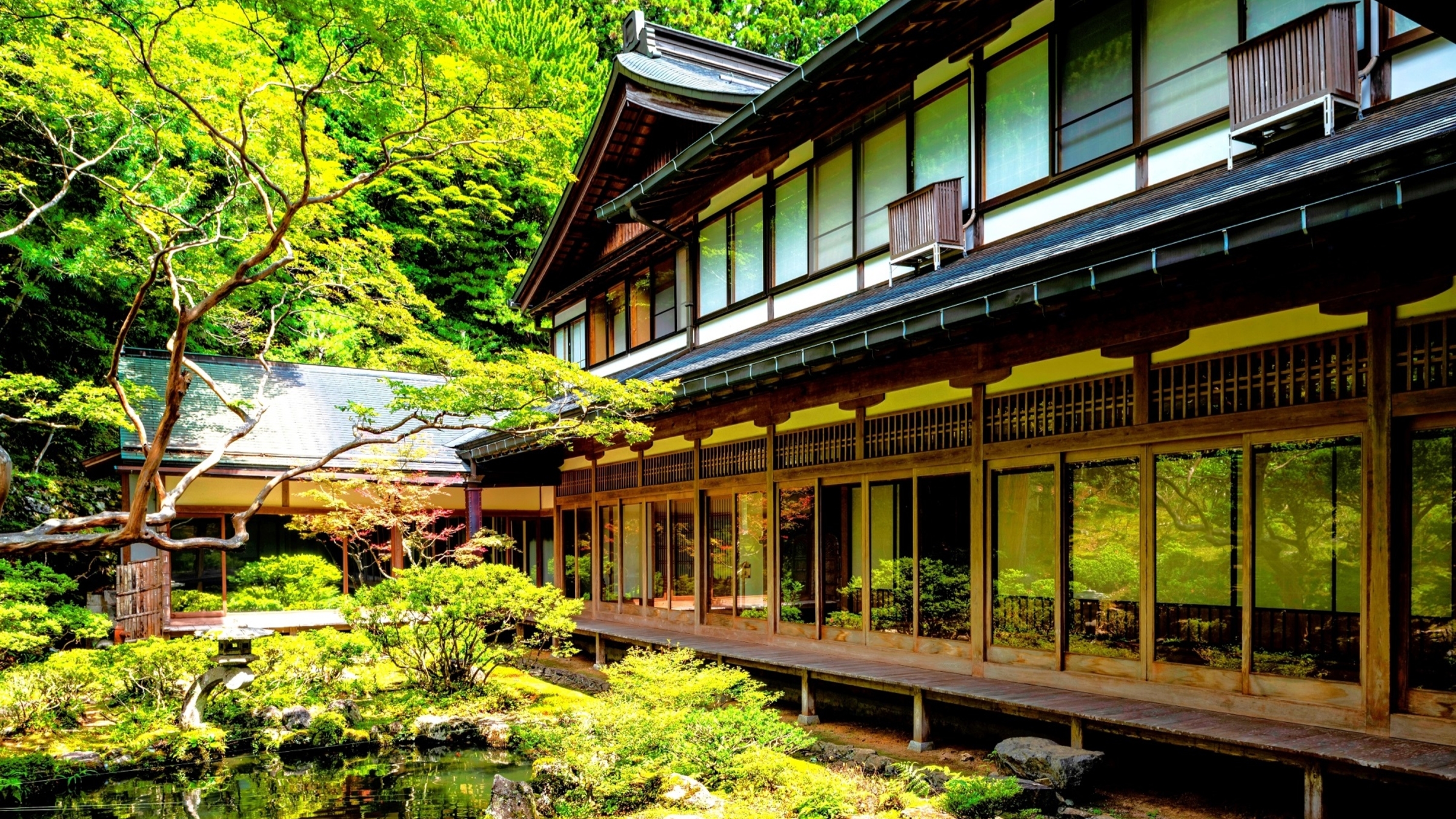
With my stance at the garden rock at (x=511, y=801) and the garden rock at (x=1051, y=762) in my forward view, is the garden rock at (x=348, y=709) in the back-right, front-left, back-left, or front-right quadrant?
back-left

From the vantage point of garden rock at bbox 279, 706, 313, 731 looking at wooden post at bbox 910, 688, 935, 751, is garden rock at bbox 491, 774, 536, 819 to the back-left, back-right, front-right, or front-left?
front-right

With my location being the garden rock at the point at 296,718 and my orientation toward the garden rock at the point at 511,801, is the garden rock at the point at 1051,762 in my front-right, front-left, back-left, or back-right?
front-left

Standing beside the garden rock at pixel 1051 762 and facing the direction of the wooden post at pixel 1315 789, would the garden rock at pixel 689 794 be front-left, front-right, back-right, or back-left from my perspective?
back-right

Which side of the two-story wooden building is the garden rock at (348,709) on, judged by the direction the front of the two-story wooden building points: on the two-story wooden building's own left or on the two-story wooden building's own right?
on the two-story wooden building's own right

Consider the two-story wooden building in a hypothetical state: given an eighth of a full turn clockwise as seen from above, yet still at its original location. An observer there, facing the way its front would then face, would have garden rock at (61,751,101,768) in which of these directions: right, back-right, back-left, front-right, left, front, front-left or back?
front

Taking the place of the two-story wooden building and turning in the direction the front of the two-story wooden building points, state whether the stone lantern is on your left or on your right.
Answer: on your right

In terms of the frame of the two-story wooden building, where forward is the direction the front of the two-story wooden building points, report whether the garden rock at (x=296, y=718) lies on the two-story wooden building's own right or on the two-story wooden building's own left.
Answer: on the two-story wooden building's own right

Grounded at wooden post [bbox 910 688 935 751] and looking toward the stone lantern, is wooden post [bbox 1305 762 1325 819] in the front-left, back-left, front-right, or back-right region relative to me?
back-left

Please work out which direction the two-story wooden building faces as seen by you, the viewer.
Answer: facing the viewer and to the left of the viewer

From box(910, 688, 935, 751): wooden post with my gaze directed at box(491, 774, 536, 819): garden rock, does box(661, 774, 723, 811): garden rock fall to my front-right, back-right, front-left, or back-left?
front-left

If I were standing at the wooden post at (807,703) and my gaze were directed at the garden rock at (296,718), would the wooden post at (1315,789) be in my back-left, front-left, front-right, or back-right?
back-left

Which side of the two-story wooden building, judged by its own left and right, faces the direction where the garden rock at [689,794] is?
front
